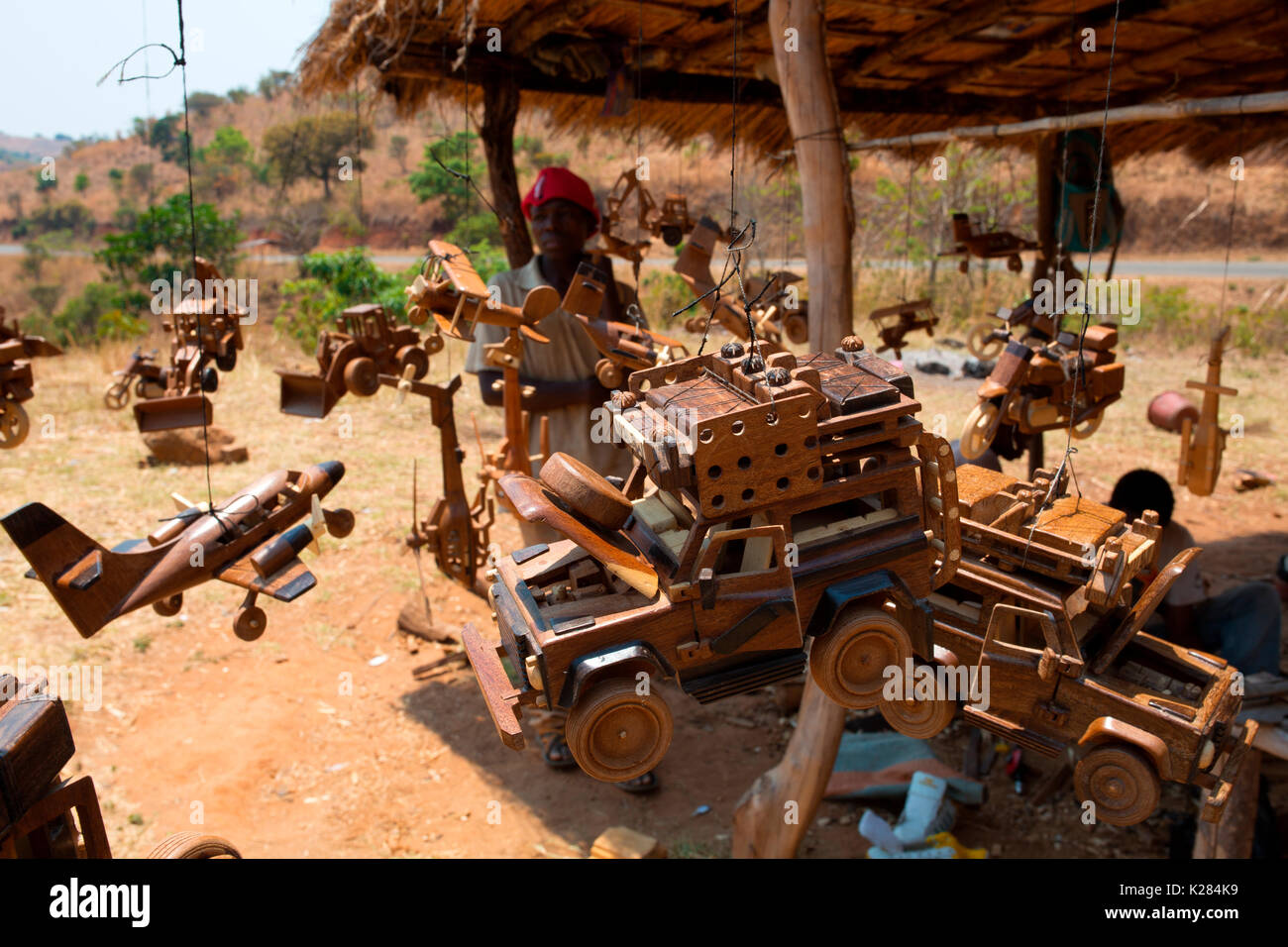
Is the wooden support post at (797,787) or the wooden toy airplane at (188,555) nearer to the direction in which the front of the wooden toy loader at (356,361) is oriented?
the wooden toy airplane

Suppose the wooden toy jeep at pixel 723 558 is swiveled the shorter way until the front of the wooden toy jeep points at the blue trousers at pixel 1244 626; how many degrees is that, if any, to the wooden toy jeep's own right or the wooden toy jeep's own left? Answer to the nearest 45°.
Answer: approximately 180°

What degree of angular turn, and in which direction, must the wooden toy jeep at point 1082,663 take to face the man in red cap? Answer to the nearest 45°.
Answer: approximately 180°

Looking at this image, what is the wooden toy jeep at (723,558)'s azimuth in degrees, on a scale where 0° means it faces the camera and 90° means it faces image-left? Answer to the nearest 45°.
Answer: approximately 45°

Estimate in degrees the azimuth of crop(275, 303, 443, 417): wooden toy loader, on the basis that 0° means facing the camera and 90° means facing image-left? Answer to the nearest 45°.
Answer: approximately 45°

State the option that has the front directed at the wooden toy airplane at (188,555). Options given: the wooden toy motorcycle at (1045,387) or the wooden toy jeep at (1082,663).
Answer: the wooden toy motorcycle

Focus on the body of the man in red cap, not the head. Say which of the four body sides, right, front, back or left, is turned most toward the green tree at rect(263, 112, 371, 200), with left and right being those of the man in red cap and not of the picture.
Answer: back

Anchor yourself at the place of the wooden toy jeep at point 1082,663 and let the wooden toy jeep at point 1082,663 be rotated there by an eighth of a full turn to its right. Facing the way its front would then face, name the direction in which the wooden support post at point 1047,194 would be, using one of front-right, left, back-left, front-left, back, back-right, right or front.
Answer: back
